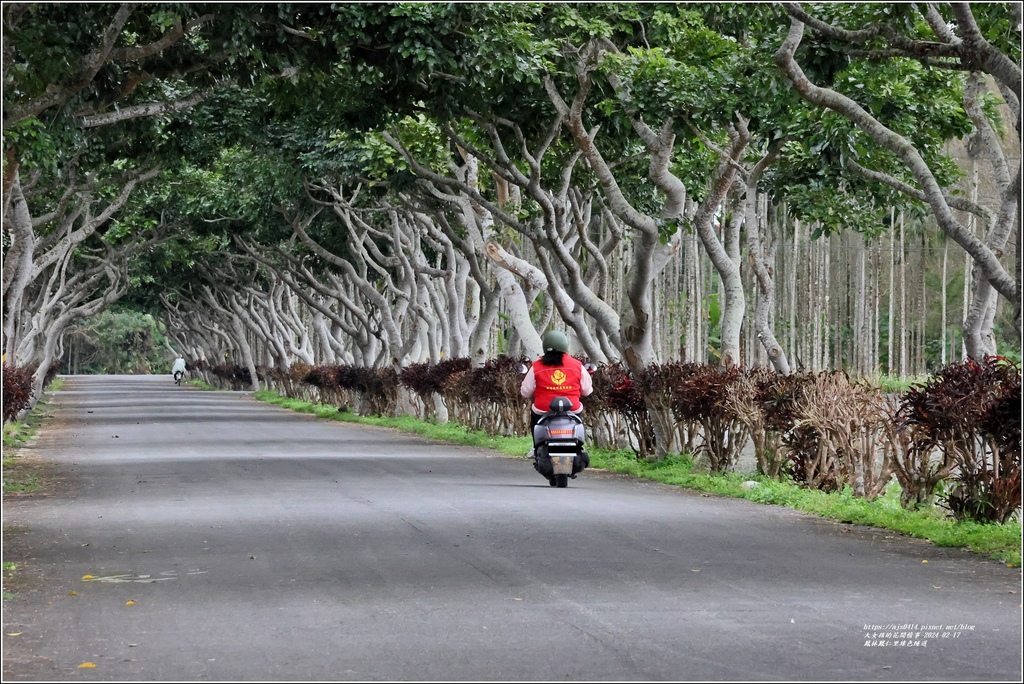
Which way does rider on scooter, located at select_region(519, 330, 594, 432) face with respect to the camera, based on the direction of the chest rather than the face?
away from the camera

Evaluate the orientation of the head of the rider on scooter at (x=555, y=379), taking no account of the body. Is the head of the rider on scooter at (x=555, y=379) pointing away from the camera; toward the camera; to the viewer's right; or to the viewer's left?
away from the camera

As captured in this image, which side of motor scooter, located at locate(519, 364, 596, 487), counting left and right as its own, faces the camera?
back
